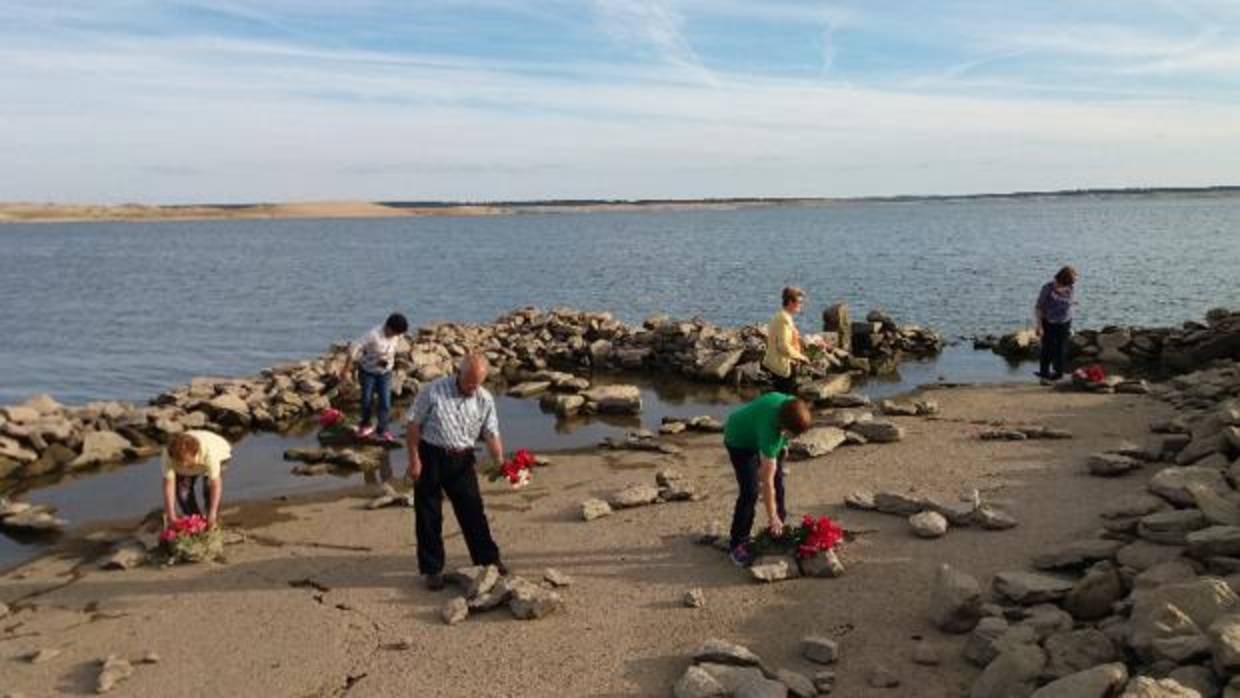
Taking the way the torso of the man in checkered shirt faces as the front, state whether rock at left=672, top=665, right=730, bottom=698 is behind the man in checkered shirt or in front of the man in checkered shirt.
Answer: in front

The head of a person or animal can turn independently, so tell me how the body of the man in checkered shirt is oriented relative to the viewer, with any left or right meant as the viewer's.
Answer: facing the viewer and to the right of the viewer

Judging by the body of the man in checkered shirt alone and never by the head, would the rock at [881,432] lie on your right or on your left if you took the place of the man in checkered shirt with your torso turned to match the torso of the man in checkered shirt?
on your left

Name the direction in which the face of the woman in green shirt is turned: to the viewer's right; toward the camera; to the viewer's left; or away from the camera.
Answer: to the viewer's right

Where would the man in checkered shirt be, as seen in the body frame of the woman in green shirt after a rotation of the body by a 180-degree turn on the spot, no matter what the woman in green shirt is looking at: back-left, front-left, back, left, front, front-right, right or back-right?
front

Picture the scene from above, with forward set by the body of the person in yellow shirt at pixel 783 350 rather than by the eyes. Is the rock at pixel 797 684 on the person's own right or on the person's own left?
on the person's own right

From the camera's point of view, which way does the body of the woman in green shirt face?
to the viewer's right

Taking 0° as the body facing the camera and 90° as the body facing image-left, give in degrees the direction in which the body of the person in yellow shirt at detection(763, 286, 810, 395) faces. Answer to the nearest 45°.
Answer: approximately 270°

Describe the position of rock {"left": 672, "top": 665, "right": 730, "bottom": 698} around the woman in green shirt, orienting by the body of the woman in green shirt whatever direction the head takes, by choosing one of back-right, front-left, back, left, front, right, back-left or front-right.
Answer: right
